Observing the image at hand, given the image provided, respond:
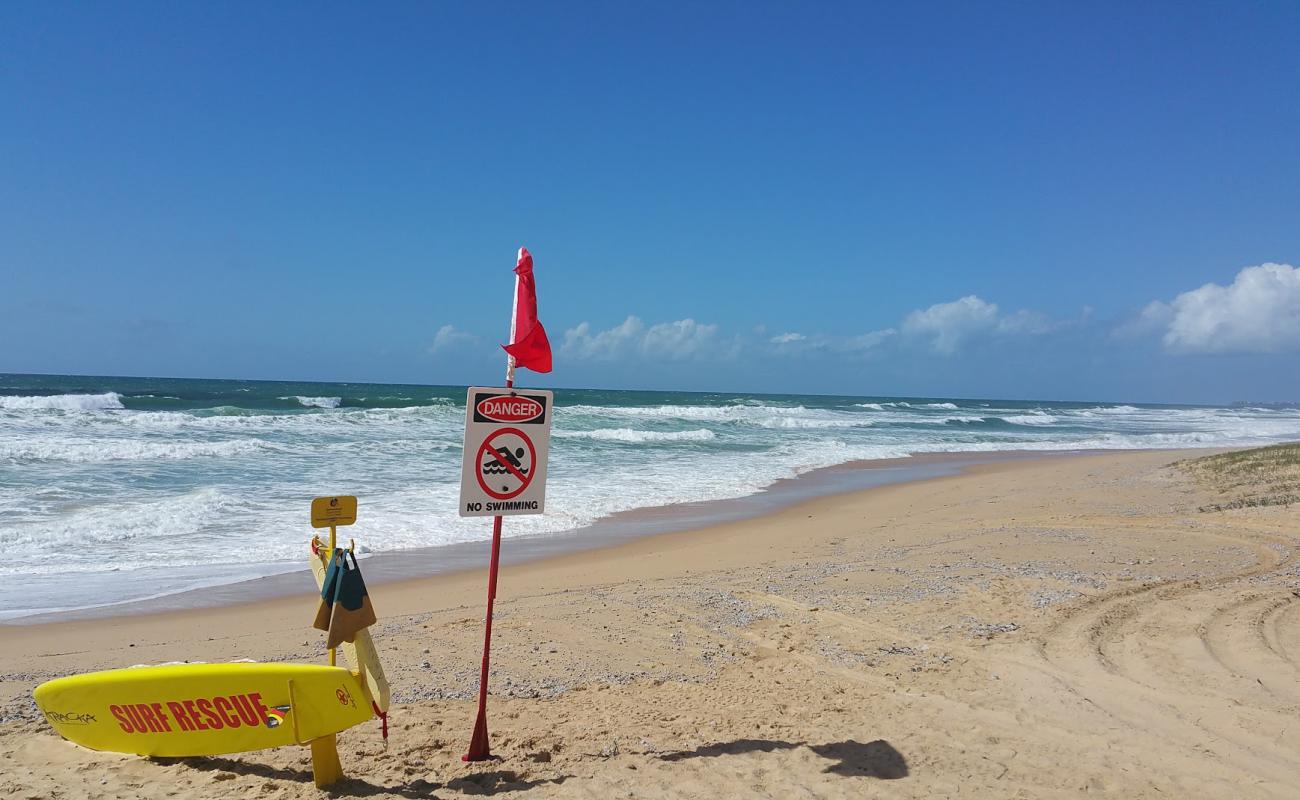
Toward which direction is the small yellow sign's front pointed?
toward the camera
